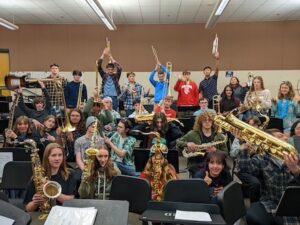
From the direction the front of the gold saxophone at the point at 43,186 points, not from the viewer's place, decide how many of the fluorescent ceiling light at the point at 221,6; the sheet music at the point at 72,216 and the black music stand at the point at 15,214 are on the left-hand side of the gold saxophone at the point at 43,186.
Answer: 1

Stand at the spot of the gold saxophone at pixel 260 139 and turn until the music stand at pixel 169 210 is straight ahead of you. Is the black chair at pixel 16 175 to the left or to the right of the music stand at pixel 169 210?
right

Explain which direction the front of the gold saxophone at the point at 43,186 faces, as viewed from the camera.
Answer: facing the viewer and to the right of the viewer

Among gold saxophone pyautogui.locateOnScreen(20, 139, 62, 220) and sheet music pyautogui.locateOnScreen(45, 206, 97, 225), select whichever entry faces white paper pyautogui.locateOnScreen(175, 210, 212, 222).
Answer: the gold saxophone
